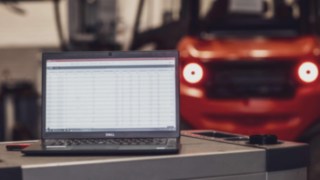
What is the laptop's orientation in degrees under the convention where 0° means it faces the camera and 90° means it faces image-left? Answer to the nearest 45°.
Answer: approximately 0°
